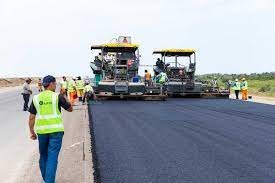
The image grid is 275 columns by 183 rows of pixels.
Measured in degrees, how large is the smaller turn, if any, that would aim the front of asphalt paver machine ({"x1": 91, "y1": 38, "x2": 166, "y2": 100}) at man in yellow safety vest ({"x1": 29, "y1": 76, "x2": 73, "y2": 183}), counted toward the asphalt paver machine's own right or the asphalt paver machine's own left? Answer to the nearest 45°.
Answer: approximately 180°

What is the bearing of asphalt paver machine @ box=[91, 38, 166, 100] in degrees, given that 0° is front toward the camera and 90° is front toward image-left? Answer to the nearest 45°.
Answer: approximately 180°
